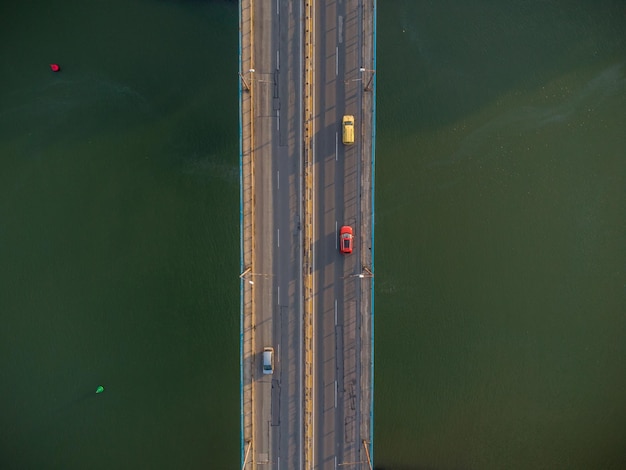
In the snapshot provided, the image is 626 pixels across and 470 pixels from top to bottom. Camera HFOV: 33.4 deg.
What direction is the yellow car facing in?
away from the camera

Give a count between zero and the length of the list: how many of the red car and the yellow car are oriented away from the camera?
2
